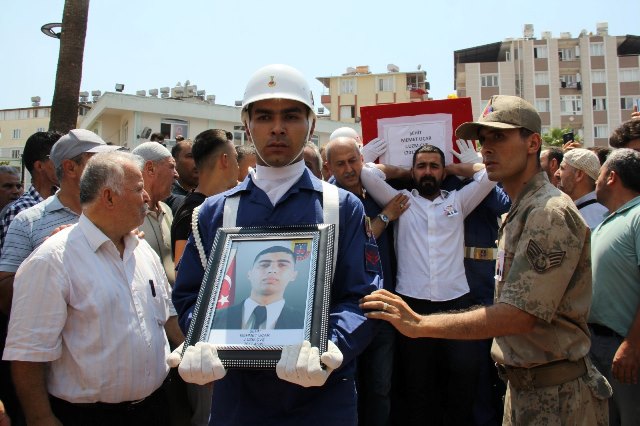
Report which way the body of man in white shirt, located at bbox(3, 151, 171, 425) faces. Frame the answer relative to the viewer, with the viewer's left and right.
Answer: facing the viewer and to the right of the viewer

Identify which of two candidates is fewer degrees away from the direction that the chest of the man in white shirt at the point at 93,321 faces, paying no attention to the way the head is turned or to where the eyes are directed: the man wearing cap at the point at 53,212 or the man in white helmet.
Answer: the man in white helmet

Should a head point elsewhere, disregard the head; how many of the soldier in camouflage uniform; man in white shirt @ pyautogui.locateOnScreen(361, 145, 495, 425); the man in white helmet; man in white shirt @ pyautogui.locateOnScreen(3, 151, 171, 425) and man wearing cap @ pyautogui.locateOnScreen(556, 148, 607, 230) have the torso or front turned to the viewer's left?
2

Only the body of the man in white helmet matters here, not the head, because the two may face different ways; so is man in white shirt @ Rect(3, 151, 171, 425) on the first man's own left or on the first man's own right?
on the first man's own right

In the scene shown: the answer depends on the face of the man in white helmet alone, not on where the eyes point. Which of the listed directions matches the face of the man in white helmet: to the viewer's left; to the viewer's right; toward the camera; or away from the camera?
toward the camera

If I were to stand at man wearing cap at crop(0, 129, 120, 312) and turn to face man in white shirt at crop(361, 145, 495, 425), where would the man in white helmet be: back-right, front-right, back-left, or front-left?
front-right

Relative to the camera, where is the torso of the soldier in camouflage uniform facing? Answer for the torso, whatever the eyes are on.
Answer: to the viewer's left

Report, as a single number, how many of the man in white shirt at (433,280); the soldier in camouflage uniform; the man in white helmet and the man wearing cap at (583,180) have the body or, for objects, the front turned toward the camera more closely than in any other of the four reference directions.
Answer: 2

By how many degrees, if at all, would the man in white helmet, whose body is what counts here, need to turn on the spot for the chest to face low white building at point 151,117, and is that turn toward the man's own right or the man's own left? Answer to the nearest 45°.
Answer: approximately 180°

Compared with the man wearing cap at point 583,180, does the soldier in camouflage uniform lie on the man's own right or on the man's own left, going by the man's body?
on the man's own left

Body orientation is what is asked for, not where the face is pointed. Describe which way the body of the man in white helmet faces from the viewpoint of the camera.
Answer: toward the camera

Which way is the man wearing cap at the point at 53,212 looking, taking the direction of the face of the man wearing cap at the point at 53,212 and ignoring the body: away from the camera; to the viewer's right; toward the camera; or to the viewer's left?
to the viewer's right

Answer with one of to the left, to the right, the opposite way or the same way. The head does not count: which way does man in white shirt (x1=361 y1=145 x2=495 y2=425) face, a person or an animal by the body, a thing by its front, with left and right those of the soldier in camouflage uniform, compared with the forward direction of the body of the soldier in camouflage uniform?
to the left

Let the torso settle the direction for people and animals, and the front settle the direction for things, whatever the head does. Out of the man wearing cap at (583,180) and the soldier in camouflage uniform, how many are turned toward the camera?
0

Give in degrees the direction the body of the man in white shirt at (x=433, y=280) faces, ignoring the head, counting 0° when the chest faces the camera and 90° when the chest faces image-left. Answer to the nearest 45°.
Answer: approximately 0°
